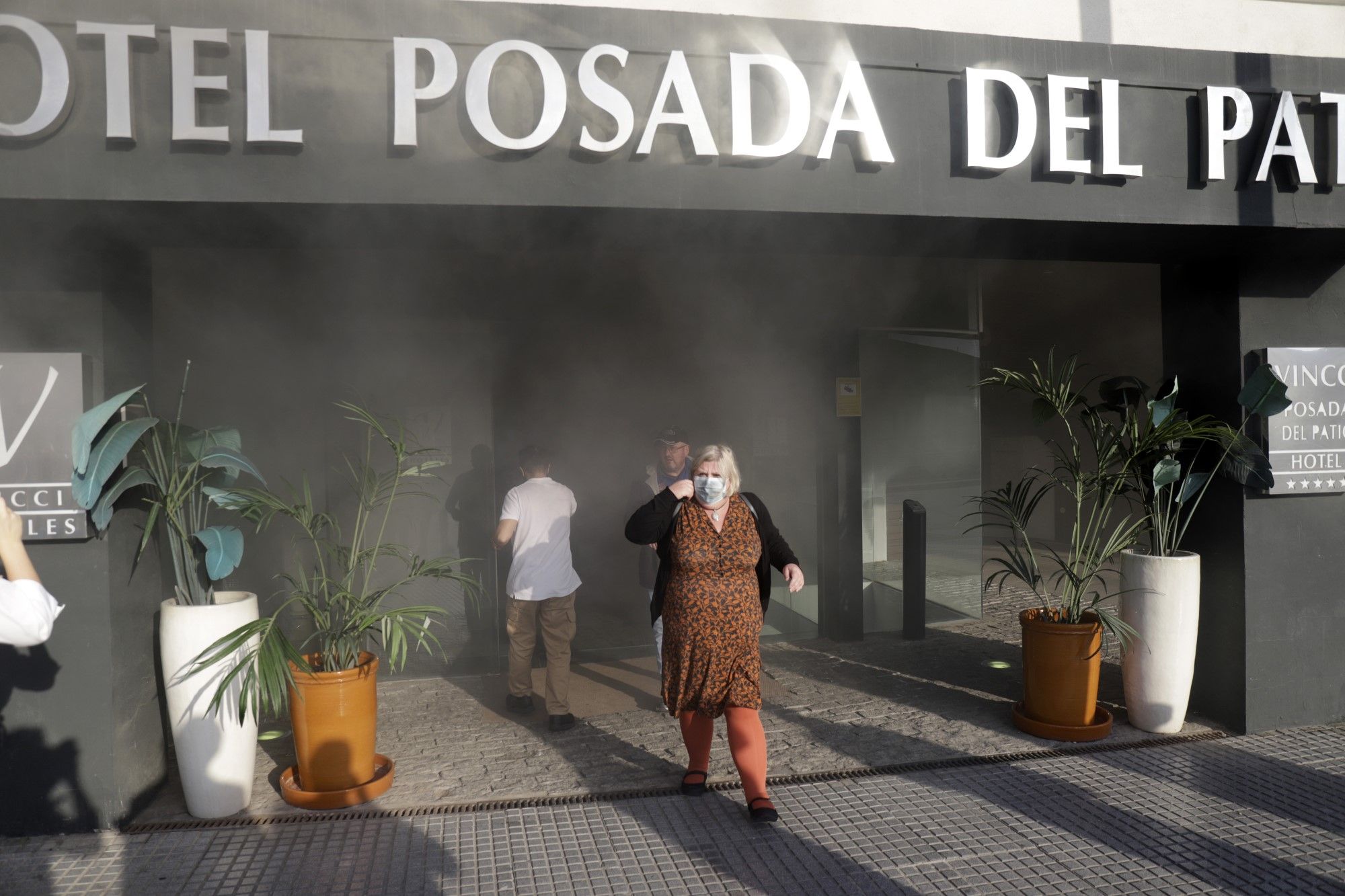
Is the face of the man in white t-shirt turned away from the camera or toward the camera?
away from the camera

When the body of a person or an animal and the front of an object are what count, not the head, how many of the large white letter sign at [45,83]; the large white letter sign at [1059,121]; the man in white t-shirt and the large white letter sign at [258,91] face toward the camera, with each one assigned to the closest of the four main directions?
3

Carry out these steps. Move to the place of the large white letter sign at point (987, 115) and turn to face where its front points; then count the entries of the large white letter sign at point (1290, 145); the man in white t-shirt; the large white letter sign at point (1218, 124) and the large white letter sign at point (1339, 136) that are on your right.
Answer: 1

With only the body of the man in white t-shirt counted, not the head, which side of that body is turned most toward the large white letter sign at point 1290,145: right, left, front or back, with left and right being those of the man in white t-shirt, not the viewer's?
right

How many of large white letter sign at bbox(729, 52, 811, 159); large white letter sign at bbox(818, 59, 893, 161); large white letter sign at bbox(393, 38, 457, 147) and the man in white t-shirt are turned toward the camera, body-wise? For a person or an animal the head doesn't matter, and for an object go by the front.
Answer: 3
